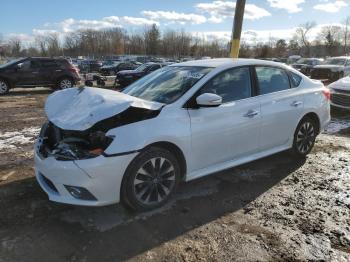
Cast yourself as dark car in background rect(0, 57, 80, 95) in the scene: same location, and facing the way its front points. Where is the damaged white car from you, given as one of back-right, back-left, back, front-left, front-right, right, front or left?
left

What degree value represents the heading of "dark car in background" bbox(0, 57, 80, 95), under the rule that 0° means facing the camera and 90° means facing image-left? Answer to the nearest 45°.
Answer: approximately 90°

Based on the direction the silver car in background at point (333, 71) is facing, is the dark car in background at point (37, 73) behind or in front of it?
in front

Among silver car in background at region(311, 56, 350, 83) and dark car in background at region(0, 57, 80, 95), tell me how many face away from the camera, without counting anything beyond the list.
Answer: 0

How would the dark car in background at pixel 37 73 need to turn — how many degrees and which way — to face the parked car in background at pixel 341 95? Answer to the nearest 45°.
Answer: approximately 135° to its left

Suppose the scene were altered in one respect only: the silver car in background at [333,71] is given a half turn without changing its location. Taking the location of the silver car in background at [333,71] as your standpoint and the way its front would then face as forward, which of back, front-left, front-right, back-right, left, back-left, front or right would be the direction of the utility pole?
back-right

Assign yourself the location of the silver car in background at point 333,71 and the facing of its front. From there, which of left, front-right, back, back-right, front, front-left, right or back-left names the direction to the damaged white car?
front-left

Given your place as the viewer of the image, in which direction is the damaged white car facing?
facing the viewer and to the left of the viewer

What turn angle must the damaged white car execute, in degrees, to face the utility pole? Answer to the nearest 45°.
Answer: approximately 135° to its right

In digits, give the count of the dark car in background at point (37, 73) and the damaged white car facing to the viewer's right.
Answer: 0

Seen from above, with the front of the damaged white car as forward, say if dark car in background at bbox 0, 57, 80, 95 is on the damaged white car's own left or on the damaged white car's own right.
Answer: on the damaged white car's own right

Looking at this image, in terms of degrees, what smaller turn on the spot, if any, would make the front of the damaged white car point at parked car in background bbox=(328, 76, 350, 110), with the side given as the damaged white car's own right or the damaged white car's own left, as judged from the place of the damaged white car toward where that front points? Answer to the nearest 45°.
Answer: approximately 180°
